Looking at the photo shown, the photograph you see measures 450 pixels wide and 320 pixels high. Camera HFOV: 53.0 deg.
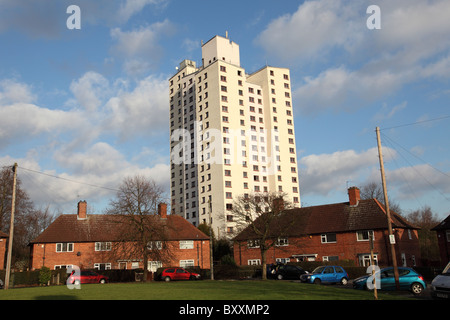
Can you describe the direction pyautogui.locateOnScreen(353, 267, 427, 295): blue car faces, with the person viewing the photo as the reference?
facing to the left of the viewer

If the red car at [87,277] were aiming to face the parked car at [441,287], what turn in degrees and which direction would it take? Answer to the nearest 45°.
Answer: approximately 45° to its right

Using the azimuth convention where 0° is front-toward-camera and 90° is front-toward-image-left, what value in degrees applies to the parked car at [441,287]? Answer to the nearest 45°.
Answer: approximately 45°

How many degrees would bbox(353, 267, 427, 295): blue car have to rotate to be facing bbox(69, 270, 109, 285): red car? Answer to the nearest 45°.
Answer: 0° — it already faces it

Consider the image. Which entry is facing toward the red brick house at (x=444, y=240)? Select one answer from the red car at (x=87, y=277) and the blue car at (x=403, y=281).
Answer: the red car

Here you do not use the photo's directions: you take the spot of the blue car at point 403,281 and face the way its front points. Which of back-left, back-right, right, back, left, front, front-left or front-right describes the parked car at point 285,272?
front-right

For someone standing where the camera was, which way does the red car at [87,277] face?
facing to the right of the viewer
